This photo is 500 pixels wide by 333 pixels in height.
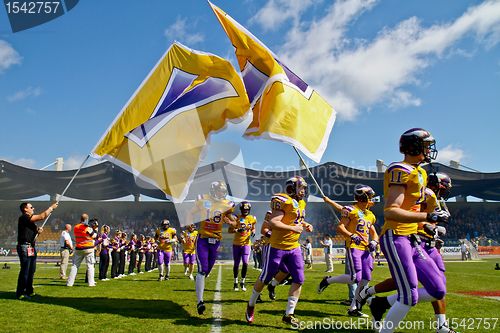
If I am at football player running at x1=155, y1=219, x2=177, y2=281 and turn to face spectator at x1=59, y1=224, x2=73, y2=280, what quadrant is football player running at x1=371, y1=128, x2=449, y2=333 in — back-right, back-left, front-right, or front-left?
back-left

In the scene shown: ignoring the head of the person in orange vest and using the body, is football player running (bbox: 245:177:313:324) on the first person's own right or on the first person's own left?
on the first person's own right

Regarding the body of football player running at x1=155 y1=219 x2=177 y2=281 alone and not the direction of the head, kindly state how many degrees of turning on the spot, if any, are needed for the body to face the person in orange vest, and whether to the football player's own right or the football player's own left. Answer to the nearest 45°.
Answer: approximately 45° to the football player's own right

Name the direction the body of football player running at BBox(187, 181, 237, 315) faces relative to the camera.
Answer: toward the camera

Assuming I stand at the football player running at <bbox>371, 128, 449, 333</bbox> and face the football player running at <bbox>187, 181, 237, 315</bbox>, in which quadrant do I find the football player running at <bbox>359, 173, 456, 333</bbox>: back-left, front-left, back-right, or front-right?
front-right

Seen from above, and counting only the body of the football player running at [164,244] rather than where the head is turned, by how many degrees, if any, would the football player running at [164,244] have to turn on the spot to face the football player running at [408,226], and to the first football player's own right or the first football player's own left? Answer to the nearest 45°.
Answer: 0° — they already face them

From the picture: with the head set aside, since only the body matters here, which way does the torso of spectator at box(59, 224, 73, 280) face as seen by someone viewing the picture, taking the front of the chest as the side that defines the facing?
to the viewer's right

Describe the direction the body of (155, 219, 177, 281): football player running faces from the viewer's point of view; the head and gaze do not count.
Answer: toward the camera

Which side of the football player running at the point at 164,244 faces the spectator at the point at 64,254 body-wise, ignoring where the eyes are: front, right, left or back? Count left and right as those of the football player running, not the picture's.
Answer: right

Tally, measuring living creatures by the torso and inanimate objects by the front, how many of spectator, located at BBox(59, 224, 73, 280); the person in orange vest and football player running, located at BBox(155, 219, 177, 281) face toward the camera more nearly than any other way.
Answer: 1

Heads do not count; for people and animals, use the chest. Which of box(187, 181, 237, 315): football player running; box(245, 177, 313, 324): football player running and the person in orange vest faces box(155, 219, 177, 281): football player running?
the person in orange vest

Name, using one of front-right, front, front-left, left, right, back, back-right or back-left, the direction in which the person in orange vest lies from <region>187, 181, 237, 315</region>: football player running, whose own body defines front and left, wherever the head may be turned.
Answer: back-right

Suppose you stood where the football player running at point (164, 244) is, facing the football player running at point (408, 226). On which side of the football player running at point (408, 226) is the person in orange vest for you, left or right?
right
